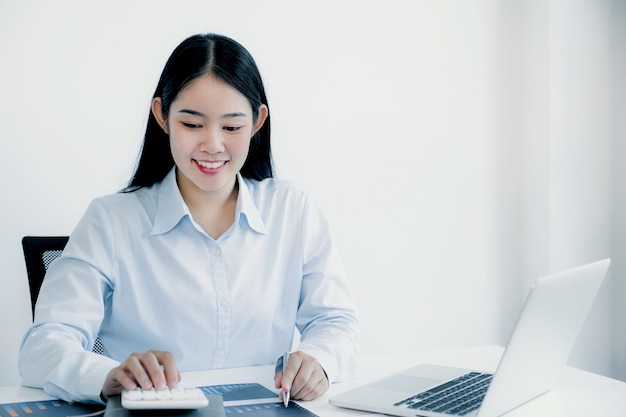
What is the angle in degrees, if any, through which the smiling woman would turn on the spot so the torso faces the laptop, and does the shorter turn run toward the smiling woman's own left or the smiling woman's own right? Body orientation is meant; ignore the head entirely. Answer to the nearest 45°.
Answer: approximately 45° to the smiling woman's own left

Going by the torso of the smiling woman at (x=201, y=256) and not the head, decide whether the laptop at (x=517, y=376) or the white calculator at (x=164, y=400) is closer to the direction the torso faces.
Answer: the white calculator

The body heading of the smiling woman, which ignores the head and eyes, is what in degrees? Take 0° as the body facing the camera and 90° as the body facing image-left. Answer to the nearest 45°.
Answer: approximately 0°

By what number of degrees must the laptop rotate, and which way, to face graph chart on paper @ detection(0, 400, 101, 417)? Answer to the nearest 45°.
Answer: approximately 45° to its left

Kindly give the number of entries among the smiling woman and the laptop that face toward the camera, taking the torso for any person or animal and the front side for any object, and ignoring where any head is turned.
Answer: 1

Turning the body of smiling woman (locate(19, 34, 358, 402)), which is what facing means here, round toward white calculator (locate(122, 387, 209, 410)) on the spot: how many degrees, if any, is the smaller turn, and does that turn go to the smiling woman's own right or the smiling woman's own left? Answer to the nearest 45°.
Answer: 0° — they already face it

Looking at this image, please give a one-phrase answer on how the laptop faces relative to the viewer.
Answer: facing away from the viewer and to the left of the viewer

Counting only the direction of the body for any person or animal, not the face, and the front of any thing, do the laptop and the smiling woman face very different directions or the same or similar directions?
very different directions
